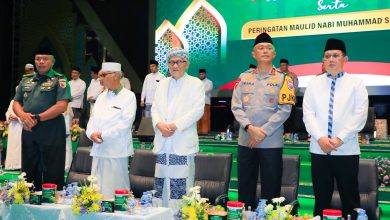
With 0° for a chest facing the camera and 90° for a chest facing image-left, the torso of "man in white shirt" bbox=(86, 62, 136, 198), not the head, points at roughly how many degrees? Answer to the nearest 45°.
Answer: approximately 45°

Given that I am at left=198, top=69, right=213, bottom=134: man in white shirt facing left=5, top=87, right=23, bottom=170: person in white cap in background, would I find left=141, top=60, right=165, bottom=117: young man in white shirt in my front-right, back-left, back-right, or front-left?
front-right

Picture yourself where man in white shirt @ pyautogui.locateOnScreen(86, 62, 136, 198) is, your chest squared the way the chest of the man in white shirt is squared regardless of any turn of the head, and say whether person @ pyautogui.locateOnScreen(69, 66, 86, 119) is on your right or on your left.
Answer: on your right

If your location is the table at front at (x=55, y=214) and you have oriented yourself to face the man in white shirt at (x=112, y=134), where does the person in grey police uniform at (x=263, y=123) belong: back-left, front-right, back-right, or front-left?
front-right

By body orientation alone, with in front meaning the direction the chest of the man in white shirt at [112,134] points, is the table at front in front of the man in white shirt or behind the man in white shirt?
in front
